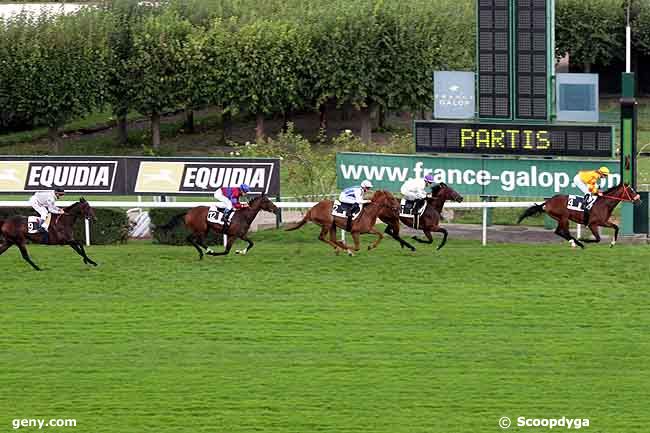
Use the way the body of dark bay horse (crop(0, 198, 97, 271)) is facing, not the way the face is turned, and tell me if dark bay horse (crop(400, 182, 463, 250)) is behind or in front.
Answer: in front

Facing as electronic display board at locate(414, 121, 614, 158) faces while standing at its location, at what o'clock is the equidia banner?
The equidia banner is roughly at 3 o'clock from the electronic display board.

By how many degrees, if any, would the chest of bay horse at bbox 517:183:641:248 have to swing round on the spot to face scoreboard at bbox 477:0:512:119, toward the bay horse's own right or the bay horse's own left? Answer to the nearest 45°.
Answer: approximately 135° to the bay horse's own left

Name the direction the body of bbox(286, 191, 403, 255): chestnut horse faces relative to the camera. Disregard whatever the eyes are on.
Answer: to the viewer's right

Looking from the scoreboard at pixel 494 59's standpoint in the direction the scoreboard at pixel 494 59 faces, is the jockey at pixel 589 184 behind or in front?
in front

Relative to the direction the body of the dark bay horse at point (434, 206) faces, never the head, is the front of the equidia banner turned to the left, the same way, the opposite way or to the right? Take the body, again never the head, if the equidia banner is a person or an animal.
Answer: to the right

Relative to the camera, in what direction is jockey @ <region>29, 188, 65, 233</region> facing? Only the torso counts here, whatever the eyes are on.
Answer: to the viewer's right

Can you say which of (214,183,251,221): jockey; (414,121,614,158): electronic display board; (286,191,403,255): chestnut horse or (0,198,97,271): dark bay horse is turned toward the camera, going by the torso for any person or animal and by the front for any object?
the electronic display board

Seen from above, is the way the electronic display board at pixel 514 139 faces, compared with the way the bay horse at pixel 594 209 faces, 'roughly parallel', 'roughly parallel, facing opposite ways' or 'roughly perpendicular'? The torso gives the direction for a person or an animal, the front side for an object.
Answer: roughly perpendicular

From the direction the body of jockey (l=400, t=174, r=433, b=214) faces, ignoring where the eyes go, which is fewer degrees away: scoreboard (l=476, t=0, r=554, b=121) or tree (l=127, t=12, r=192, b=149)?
the scoreboard

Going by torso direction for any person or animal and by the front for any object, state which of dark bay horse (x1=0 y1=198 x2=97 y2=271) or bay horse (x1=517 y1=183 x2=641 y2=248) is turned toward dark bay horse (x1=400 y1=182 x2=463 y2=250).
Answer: dark bay horse (x1=0 y1=198 x2=97 y2=271)

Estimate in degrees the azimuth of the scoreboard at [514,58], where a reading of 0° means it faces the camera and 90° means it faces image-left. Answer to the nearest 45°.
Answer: approximately 0°

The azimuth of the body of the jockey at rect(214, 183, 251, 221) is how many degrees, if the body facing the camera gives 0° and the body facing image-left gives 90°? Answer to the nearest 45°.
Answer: approximately 270°
